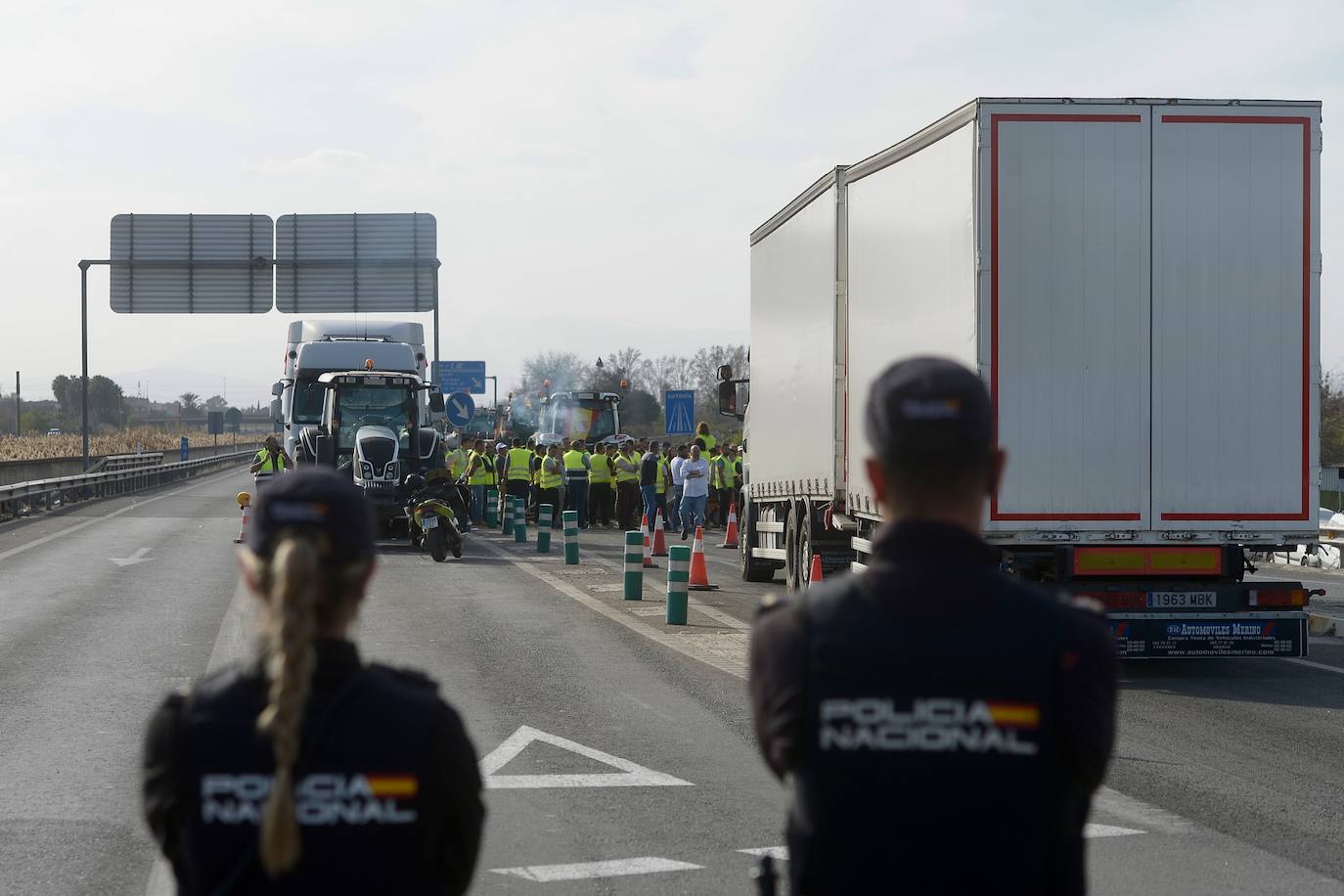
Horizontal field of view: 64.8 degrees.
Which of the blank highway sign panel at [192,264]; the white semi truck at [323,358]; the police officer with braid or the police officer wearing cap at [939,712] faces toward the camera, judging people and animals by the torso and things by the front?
the white semi truck

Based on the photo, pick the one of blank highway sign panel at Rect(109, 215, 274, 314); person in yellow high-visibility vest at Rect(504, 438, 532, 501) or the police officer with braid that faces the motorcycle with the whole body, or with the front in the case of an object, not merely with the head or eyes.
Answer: the police officer with braid

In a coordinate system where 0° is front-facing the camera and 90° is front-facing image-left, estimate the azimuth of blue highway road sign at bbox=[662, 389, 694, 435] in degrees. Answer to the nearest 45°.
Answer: approximately 0°

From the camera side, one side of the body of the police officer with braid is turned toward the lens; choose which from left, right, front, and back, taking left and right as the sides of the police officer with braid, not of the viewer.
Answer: back

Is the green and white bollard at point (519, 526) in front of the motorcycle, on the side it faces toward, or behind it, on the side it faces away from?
in front

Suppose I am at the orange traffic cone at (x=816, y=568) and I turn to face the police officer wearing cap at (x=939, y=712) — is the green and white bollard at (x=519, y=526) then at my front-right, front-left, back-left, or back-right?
back-right

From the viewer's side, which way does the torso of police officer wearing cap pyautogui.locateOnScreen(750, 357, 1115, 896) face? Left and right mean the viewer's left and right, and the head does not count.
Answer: facing away from the viewer

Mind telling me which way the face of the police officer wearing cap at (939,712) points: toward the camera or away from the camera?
away from the camera

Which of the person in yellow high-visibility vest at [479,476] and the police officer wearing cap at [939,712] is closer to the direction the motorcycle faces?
the person in yellow high-visibility vest
